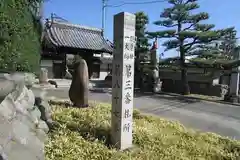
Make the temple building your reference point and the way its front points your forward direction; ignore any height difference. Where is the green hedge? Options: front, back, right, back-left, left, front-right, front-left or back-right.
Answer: front-right

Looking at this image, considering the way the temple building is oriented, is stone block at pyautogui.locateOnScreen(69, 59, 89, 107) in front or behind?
in front

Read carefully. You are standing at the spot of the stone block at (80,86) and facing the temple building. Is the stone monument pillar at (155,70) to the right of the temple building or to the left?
right

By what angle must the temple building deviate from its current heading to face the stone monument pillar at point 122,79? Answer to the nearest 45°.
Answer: approximately 45° to its right

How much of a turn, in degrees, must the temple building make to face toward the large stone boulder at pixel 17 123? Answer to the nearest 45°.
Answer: approximately 45° to its right

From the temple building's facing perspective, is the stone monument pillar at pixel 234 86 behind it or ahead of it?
ahead

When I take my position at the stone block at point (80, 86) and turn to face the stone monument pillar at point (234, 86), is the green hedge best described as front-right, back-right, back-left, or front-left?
back-right
